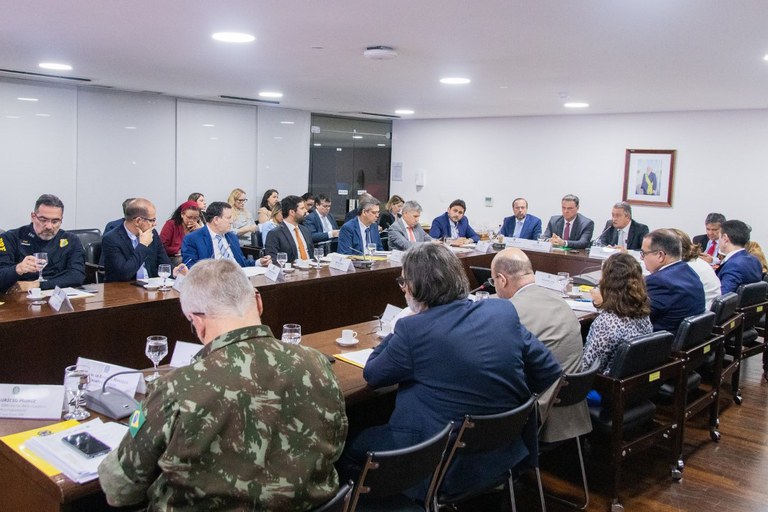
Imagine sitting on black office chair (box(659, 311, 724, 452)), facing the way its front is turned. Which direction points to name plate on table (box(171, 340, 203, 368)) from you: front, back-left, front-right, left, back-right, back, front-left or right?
left

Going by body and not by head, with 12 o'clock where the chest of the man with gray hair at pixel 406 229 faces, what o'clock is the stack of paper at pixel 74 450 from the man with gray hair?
The stack of paper is roughly at 2 o'clock from the man with gray hair.

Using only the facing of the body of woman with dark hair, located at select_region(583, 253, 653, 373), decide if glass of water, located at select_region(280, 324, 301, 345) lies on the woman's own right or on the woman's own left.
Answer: on the woman's own left

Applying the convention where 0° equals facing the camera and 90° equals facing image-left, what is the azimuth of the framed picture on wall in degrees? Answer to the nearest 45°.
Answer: approximately 0°

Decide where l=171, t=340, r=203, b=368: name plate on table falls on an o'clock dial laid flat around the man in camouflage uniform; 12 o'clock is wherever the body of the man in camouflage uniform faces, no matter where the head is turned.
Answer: The name plate on table is roughly at 1 o'clock from the man in camouflage uniform.

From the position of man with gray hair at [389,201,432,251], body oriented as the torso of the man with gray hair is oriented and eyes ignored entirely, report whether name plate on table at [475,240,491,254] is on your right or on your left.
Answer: on your left

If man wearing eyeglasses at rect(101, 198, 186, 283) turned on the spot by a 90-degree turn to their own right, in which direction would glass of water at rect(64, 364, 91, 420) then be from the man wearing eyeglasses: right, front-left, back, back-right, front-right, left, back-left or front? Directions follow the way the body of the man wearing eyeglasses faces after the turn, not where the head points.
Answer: front-left

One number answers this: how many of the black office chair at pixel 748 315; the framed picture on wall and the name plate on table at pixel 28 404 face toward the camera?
2

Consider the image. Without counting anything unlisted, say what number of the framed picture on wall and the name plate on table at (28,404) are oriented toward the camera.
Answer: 2

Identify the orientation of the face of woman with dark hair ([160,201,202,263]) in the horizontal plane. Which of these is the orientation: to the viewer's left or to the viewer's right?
to the viewer's right

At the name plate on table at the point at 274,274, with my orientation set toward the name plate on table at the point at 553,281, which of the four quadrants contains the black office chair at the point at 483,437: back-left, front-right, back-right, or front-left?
front-right

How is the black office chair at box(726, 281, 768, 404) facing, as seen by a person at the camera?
facing away from the viewer and to the left of the viewer

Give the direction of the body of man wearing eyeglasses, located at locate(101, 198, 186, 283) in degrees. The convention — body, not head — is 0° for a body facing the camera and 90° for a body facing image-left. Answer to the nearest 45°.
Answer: approximately 315°

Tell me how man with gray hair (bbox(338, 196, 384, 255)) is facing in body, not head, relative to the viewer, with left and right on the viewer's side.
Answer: facing the viewer and to the right of the viewer

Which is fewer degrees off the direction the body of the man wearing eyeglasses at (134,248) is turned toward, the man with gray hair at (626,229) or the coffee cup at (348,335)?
the coffee cup

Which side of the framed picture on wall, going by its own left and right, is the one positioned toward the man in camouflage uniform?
front

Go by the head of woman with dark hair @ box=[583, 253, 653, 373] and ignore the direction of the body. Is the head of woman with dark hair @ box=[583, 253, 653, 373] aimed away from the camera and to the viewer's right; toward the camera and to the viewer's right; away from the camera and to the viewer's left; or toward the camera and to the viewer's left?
away from the camera and to the viewer's left

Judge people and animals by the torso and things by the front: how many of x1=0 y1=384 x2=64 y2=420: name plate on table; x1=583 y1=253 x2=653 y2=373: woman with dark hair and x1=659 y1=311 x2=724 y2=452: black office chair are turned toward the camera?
1

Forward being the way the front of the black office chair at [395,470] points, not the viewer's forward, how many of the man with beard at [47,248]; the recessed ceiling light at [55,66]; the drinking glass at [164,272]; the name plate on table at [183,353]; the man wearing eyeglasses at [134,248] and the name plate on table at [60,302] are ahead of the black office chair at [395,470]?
6
